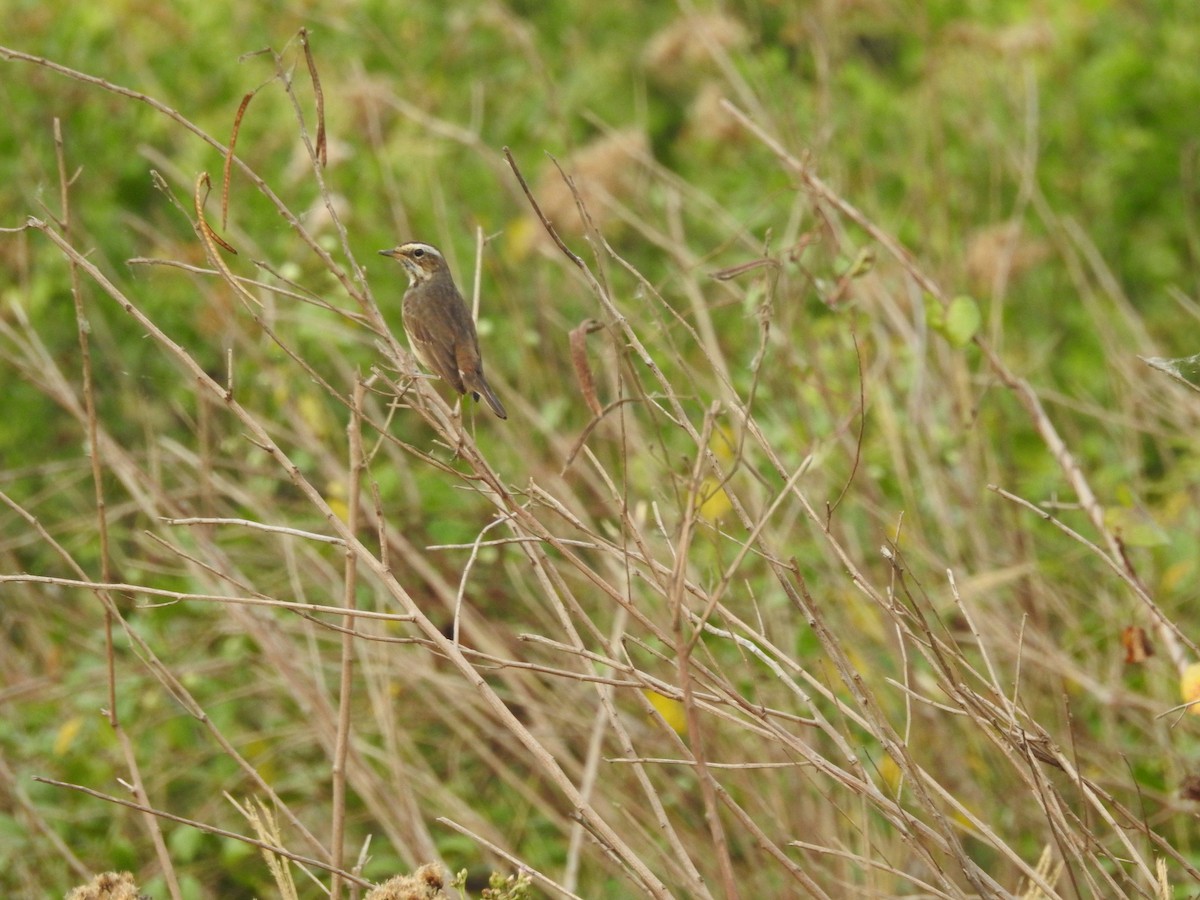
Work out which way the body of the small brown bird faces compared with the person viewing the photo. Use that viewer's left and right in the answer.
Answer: facing away from the viewer and to the left of the viewer
